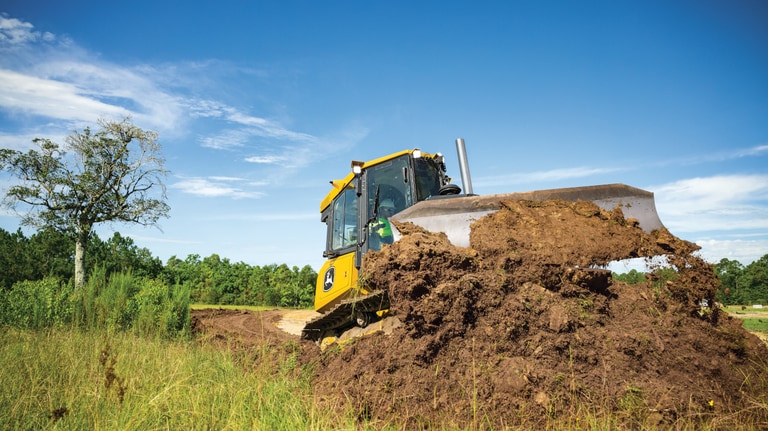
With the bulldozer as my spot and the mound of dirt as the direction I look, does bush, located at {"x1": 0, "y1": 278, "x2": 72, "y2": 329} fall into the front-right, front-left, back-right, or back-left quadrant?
back-right

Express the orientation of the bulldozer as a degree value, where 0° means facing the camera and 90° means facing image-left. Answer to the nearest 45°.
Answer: approximately 315°

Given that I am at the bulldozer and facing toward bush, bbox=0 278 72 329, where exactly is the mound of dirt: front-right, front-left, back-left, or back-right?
back-left

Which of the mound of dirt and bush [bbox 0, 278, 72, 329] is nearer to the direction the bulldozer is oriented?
the mound of dirt

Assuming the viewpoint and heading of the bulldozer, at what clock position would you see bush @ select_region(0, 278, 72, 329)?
The bush is roughly at 5 o'clock from the bulldozer.

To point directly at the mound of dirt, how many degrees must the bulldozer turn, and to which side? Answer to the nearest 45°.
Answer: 0° — it already faces it
